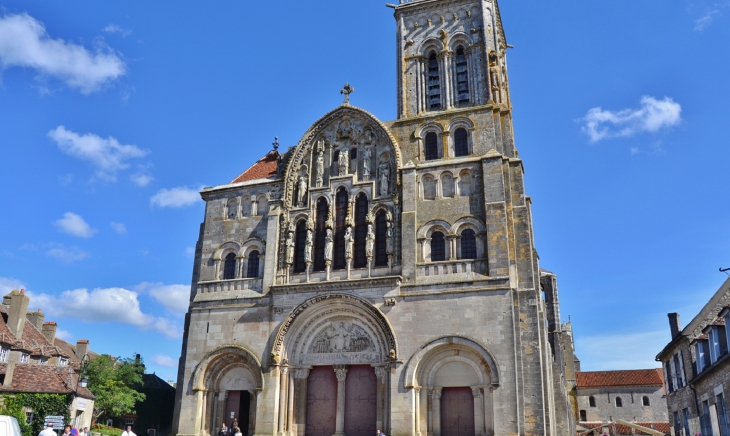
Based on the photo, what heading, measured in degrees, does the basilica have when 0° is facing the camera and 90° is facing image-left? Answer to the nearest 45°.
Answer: approximately 0°

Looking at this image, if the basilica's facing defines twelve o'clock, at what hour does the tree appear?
The tree is roughly at 4 o'clock from the basilica.

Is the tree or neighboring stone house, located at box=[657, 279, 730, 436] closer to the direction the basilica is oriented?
the neighboring stone house

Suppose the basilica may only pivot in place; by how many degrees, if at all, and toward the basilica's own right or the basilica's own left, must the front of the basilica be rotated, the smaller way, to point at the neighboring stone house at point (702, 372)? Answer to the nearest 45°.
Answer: approximately 90° to the basilica's own left

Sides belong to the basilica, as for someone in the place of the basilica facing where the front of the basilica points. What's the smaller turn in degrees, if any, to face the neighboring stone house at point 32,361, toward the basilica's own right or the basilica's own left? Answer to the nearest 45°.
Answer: approximately 90° to the basilica's own right
